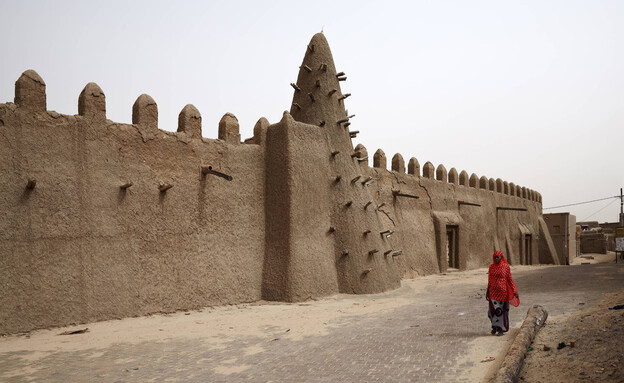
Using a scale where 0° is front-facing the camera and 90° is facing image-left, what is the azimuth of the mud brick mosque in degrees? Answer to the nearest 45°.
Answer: approximately 315°

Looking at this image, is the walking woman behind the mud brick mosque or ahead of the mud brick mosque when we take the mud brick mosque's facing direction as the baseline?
ahead
